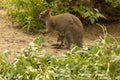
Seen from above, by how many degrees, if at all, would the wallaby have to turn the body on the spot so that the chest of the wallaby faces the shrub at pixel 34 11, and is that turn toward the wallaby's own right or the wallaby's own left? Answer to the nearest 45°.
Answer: approximately 45° to the wallaby's own right

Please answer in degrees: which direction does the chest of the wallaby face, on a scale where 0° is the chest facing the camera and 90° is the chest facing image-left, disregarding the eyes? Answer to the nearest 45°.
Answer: approximately 90°
